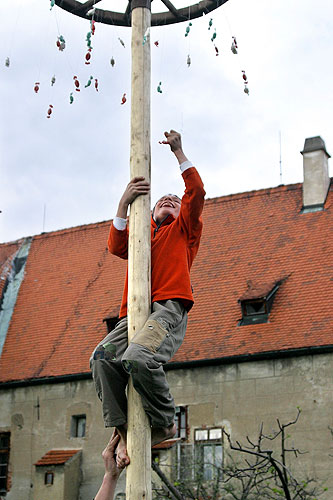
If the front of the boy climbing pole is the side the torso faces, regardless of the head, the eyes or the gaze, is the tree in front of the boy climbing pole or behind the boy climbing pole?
behind
